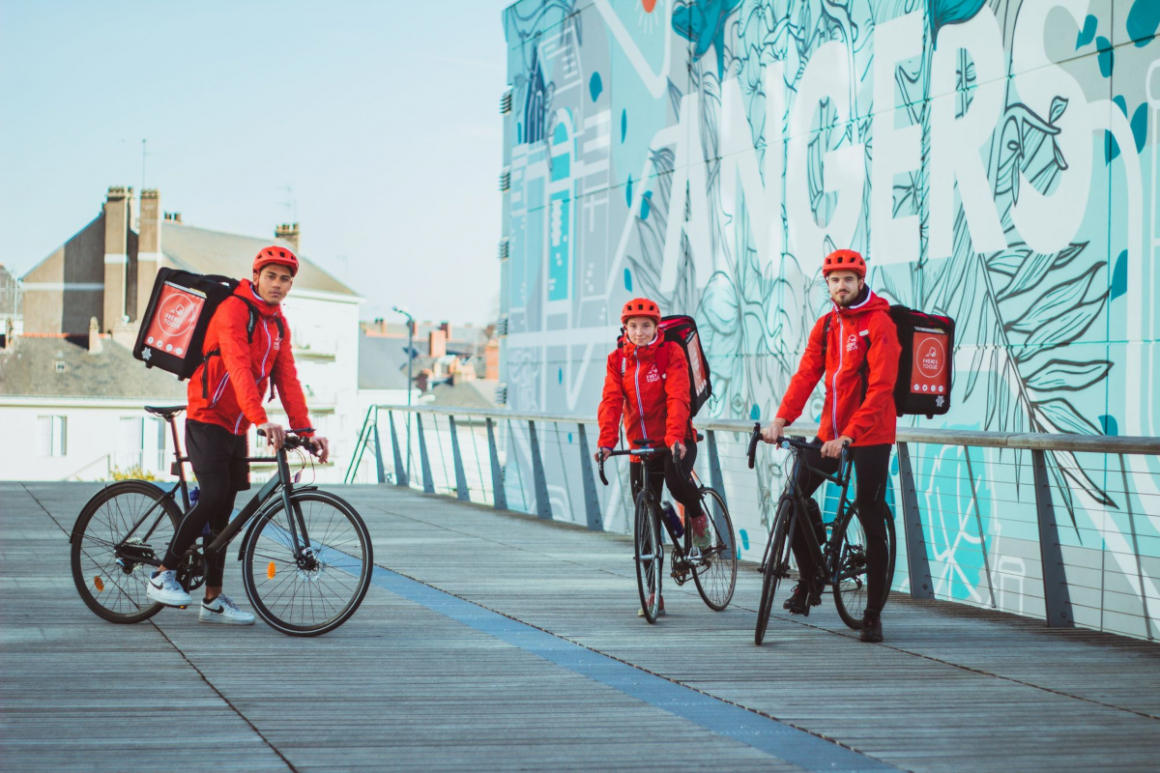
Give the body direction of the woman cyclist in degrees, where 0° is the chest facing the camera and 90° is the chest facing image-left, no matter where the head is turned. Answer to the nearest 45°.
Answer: approximately 0°

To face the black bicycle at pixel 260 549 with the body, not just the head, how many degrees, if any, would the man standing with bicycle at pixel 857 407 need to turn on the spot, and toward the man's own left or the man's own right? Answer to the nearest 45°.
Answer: approximately 45° to the man's own right

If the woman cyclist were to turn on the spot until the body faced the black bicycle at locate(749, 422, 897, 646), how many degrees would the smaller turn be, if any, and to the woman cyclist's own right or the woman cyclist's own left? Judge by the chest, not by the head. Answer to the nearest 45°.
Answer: approximately 45° to the woman cyclist's own left

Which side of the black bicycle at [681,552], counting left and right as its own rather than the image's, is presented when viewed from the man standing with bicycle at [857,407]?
left

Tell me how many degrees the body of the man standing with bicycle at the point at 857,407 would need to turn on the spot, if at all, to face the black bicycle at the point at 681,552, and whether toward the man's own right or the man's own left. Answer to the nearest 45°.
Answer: approximately 90° to the man's own right

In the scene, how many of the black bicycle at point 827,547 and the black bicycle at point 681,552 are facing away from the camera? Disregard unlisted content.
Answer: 0

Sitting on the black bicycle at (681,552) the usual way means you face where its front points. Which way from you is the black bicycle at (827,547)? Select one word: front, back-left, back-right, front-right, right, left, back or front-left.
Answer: left

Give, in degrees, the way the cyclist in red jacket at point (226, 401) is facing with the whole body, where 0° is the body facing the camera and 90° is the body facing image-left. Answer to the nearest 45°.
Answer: approximately 315°

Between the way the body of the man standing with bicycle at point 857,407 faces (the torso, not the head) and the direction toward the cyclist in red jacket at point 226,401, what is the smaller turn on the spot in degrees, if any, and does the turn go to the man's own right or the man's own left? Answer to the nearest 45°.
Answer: approximately 45° to the man's own right
